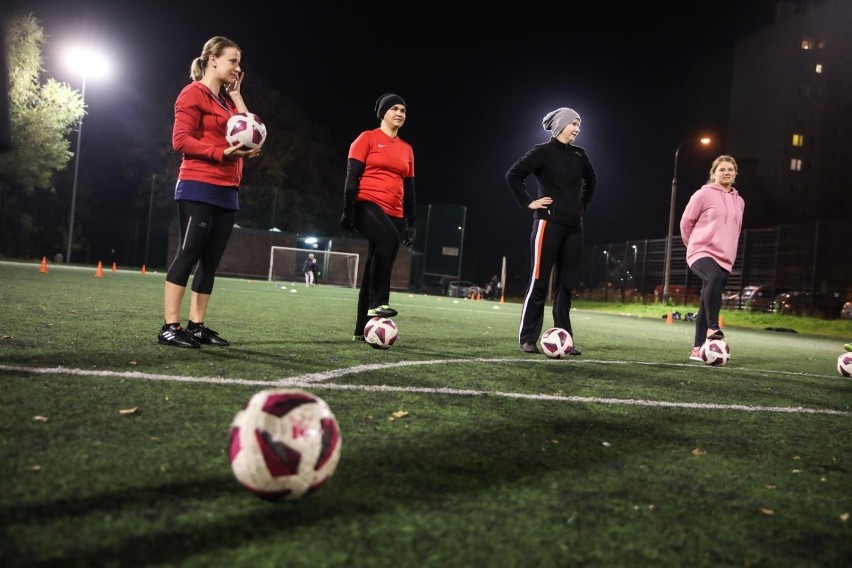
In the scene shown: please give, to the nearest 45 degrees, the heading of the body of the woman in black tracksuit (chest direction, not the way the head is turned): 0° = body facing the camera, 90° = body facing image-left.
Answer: approximately 315°

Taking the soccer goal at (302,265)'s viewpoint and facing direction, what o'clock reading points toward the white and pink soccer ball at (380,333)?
The white and pink soccer ball is roughly at 12 o'clock from the soccer goal.

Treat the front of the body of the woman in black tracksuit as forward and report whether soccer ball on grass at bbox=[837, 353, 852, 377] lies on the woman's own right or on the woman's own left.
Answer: on the woman's own left

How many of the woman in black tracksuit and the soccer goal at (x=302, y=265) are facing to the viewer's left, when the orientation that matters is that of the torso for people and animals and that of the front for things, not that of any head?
0

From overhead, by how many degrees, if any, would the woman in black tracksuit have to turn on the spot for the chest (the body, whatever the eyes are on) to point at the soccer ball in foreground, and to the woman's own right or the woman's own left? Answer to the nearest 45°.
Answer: approximately 45° to the woman's own right

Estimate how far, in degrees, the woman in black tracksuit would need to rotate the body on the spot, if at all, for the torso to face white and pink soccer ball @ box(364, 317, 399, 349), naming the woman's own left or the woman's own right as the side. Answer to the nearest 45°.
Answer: approximately 90° to the woman's own right

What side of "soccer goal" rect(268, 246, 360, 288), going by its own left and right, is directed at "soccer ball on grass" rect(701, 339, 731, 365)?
front

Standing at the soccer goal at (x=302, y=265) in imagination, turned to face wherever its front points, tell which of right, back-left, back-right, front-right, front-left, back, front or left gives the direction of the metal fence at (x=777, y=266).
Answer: front-left

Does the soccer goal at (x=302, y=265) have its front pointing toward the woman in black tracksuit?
yes

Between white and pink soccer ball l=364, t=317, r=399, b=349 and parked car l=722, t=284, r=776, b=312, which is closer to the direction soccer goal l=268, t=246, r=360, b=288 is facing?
the white and pink soccer ball

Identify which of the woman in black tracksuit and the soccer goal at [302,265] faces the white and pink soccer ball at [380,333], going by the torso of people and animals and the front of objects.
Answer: the soccer goal

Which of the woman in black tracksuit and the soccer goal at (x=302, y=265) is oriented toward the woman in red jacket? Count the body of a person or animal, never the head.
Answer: the soccer goal

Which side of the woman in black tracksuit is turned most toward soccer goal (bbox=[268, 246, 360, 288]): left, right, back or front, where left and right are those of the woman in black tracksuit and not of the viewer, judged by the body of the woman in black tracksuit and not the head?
back
